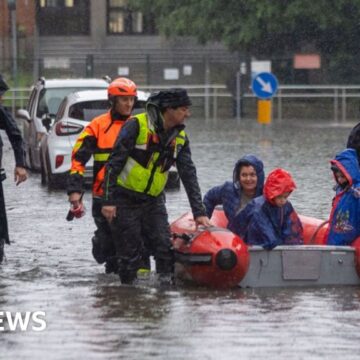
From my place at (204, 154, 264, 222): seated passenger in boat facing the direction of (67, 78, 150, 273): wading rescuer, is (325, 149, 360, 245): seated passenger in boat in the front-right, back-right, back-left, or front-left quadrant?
back-left

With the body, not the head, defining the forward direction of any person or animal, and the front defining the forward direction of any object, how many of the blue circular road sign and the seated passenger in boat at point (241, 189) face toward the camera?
2

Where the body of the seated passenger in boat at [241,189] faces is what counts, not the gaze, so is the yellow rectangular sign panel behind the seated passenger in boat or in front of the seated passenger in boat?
behind
